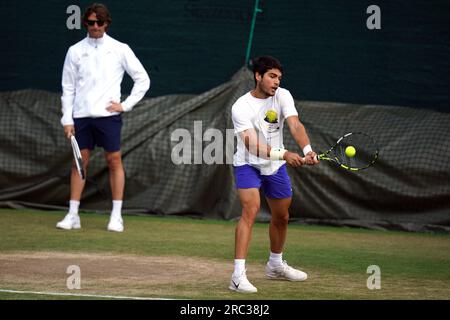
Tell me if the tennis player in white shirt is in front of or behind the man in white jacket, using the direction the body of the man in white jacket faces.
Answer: in front

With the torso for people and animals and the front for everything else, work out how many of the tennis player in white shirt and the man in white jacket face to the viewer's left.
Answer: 0

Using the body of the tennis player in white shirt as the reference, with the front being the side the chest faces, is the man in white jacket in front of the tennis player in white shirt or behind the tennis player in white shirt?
behind

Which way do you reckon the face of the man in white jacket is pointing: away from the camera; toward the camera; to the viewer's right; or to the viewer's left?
toward the camera

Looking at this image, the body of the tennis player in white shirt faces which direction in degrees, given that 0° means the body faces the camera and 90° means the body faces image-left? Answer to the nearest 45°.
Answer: approximately 315°

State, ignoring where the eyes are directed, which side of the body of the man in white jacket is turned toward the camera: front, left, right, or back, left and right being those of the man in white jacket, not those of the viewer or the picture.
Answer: front
